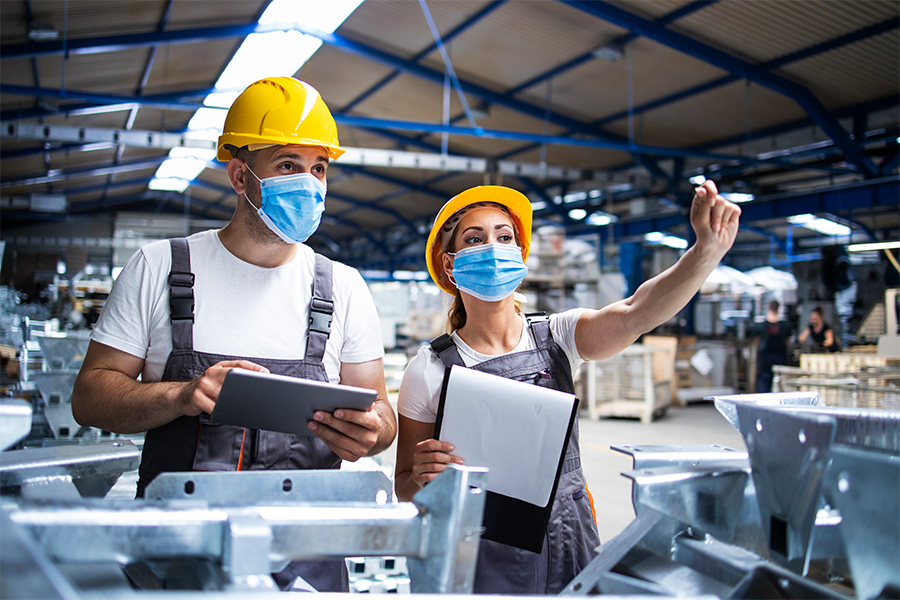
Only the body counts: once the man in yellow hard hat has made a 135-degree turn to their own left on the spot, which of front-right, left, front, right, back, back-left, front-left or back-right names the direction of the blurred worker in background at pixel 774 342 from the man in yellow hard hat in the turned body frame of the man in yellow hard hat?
front

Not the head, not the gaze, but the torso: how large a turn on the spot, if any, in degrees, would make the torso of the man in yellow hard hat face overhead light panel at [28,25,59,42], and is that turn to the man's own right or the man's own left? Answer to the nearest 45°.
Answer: approximately 180°

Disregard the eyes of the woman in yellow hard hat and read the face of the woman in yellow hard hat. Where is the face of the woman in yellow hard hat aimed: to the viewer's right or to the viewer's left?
to the viewer's right

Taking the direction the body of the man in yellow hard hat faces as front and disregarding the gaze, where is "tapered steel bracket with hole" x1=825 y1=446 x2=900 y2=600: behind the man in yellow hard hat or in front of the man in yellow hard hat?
in front

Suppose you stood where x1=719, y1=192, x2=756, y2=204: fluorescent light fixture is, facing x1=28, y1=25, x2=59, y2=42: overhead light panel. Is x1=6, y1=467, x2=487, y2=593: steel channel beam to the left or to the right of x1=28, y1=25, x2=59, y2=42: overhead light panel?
left

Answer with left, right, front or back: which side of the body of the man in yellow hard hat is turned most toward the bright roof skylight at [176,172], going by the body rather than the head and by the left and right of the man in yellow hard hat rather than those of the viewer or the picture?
back

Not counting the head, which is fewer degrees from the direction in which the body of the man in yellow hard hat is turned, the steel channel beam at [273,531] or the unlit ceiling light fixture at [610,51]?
the steel channel beam

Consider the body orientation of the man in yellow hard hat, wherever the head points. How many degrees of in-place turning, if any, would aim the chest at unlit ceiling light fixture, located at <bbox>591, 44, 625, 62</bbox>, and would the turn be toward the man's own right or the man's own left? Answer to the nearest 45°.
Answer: approximately 135° to the man's own left

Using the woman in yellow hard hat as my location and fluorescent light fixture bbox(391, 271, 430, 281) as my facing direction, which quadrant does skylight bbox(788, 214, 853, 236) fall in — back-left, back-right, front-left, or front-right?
front-right

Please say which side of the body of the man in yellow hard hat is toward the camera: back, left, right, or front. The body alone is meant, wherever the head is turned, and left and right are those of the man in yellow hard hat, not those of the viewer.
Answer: front

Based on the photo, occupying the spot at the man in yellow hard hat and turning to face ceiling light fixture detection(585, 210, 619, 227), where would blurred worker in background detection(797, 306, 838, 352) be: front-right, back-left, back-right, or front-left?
front-right

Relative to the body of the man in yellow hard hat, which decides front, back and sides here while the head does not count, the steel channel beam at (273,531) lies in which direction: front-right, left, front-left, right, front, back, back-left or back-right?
front

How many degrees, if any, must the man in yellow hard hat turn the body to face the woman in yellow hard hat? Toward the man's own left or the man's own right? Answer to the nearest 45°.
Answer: approximately 90° to the man's own left
